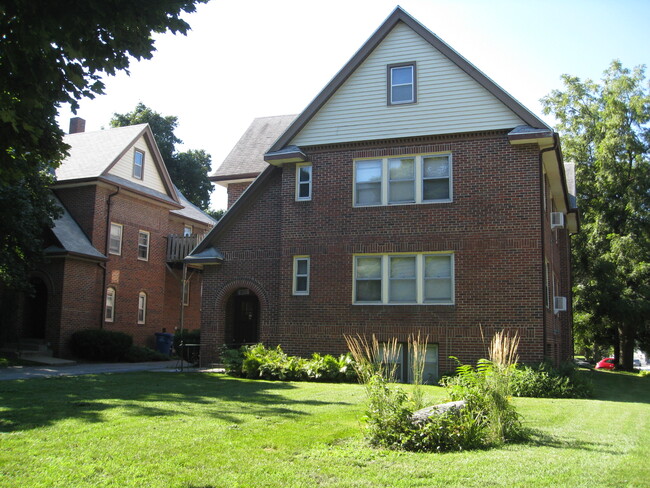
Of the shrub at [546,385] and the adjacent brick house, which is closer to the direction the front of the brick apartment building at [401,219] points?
the shrub

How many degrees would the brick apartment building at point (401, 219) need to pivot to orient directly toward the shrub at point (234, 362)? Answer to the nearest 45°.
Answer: approximately 90° to its right

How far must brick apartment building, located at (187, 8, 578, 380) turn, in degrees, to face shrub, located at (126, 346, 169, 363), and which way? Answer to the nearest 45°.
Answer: approximately 135° to its right

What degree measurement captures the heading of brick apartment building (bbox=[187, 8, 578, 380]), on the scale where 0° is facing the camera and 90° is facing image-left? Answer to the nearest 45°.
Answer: approximately 0°

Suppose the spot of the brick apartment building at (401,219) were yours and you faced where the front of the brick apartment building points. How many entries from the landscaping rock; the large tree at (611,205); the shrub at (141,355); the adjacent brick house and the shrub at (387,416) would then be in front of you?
2

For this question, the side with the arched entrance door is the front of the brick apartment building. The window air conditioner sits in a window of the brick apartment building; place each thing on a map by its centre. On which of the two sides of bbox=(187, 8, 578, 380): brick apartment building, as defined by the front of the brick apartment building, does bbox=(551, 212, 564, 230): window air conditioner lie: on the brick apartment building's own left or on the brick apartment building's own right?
on the brick apartment building's own left

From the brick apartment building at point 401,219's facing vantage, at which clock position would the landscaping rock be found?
The landscaping rock is roughly at 12 o'clock from the brick apartment building.

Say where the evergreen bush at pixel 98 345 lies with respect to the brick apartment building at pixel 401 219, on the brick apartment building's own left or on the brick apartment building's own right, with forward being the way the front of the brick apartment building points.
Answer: on the brick apartment building's own right

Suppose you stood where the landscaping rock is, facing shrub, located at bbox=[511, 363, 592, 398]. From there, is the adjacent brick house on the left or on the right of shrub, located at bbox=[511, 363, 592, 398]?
left

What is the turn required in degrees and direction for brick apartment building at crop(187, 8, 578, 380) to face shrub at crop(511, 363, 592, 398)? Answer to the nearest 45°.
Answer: approximately 45° to its left
